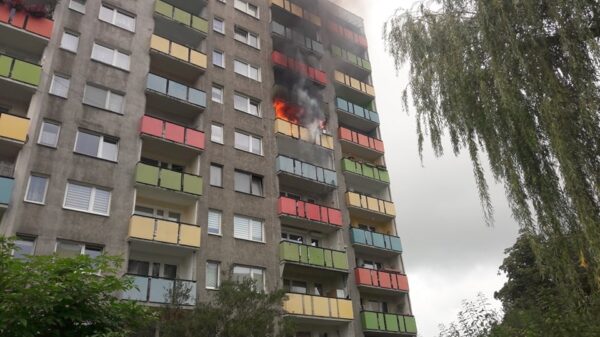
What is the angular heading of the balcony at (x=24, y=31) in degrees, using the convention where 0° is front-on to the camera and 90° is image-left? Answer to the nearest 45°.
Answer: approximately 315°

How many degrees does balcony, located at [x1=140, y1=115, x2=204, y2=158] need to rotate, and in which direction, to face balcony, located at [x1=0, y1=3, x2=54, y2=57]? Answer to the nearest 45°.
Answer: approximately 135° to its right

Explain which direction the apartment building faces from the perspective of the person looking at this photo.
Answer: facing the viewer and to the right of the viewer

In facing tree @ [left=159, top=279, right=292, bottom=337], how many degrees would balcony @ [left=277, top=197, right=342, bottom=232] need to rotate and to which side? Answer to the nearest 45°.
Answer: approximately 45° to its right

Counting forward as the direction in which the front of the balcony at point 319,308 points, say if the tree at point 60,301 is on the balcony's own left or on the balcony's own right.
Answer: on the balcony's own right
